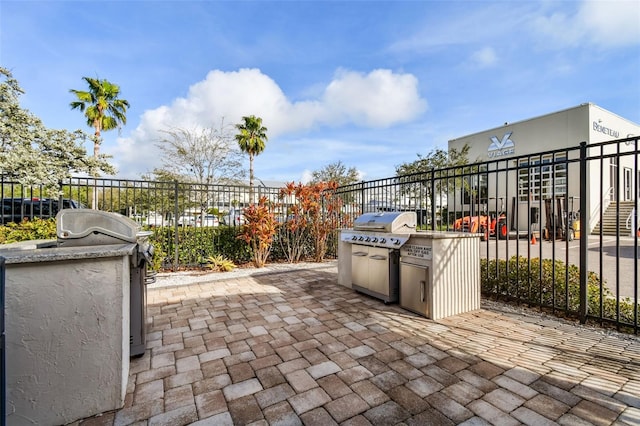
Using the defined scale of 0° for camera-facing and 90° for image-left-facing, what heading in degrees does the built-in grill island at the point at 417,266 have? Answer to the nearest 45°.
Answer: approximately 45°

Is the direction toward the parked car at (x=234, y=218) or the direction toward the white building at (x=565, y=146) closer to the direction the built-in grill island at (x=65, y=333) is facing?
the white building

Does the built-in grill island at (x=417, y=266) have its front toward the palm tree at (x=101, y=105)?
no

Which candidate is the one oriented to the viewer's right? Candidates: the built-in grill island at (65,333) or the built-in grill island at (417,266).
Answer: the built-in grill island at (65,333)

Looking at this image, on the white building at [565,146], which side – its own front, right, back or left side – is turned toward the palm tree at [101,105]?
front

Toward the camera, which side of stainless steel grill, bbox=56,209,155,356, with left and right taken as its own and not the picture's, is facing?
right

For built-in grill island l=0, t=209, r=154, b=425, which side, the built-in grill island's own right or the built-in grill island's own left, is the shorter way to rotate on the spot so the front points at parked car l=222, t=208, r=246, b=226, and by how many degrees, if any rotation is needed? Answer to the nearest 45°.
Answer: approximately 45° to the built-in grill island's own left

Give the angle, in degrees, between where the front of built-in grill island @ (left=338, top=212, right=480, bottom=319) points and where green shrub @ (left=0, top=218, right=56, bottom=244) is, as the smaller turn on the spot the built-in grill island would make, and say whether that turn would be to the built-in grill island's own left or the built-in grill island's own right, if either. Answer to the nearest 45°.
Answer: approximately 45° to the built-in grill island's own right

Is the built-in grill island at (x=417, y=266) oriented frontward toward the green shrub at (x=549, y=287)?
no

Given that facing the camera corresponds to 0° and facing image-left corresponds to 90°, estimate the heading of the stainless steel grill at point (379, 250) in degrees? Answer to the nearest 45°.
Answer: approximately 45°

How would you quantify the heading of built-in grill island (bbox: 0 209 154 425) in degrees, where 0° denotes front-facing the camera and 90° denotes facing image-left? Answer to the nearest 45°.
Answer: approximately 270°

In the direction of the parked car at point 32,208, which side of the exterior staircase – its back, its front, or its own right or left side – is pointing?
front

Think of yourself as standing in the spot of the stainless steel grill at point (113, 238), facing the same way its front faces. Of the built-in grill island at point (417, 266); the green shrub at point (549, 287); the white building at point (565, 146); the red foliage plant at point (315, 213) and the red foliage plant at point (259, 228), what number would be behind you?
0

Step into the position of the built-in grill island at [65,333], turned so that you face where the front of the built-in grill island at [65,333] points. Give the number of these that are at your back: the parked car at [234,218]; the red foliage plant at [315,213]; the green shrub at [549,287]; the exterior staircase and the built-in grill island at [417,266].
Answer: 0

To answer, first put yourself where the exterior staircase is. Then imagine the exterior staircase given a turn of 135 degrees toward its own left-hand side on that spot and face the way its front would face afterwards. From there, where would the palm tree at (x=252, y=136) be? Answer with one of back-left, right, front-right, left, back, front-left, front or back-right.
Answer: back
